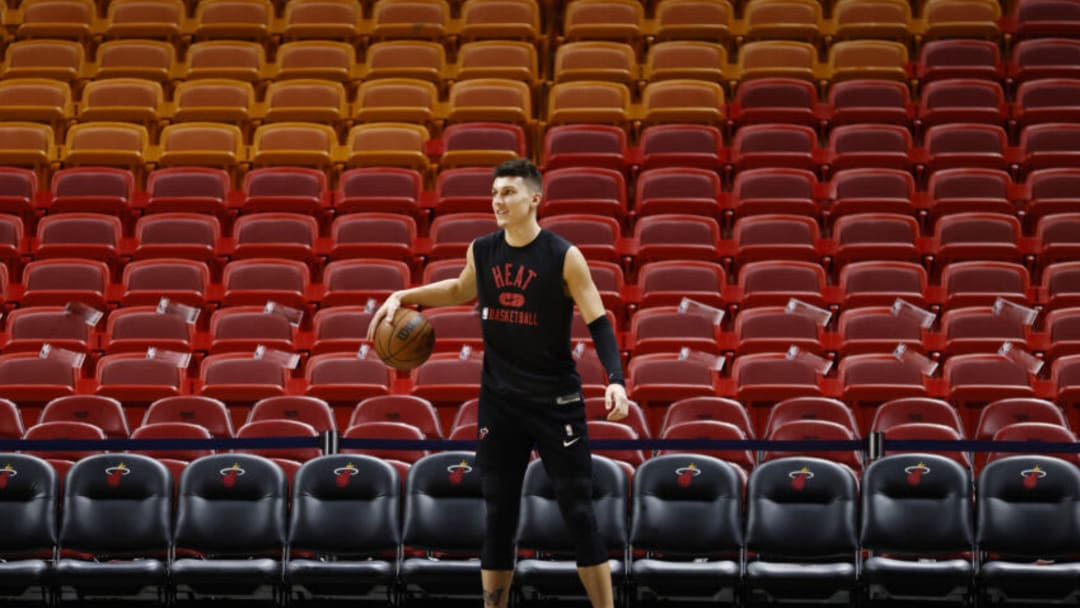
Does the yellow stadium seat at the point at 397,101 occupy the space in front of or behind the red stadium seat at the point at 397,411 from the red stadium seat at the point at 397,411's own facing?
behind

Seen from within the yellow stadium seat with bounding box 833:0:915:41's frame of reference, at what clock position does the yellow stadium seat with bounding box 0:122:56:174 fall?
the yellow stadium seat with bounding box 0:122:56:174 is roughly at 2 o'clock from the yellow stadium seat with bounding box 833:0:915:41.

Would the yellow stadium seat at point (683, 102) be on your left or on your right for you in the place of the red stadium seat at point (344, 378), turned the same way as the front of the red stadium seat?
on your left

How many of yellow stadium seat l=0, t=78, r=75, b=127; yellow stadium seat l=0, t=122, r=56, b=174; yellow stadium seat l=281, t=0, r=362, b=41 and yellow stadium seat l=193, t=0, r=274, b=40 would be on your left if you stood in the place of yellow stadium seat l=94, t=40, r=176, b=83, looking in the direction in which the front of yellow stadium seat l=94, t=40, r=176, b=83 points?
2

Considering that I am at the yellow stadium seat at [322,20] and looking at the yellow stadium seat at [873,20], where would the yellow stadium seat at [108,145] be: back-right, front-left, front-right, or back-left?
back-right

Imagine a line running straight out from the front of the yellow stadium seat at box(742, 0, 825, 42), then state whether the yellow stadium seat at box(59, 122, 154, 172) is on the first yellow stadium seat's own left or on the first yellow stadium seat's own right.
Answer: on the first yellow stadium seat's own right
